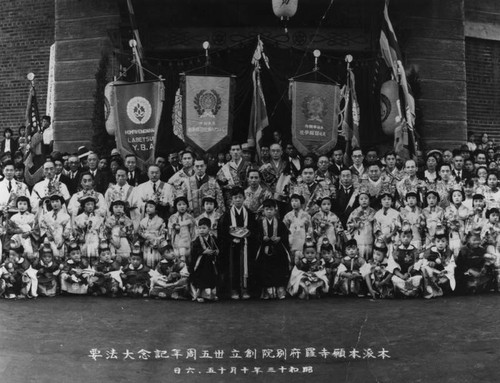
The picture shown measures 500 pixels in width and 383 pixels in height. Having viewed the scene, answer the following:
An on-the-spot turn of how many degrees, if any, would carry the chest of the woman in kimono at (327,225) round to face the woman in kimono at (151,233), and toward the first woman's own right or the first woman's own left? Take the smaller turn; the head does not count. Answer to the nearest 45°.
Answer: approximately 90° to the first woman's own right

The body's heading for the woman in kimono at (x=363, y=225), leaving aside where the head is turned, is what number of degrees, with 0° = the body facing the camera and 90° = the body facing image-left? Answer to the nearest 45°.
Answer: approximately 0°

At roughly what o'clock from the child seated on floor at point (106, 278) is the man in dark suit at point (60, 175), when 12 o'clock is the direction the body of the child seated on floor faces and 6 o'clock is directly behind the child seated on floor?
The man in dark suit is roughly at 5 o'clock from the child seated on floor.

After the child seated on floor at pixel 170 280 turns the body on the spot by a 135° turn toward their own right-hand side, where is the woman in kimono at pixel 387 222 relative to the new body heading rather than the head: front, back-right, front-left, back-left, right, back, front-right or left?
back-right

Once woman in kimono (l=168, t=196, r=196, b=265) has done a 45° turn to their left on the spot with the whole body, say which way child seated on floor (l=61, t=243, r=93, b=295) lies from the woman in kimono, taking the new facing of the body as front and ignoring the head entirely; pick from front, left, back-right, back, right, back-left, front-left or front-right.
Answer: back-right

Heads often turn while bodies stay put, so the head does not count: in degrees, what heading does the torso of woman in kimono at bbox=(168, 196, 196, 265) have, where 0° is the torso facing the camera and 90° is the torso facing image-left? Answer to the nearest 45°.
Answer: approximately 0°

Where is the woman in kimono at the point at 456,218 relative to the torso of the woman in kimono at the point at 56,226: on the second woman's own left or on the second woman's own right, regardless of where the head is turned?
on the second woman's own left

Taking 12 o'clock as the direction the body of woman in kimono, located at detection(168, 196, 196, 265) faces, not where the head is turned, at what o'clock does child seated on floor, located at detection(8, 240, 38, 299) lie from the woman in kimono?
The child seated on floor is roughly at 3 o'clock from the woman in kimono.

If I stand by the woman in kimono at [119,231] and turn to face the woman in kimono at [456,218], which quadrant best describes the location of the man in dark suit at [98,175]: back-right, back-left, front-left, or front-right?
back-left

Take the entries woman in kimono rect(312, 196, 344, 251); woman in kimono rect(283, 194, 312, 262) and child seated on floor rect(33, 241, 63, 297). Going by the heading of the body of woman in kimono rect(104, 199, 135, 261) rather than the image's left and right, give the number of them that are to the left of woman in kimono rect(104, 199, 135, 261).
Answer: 2
